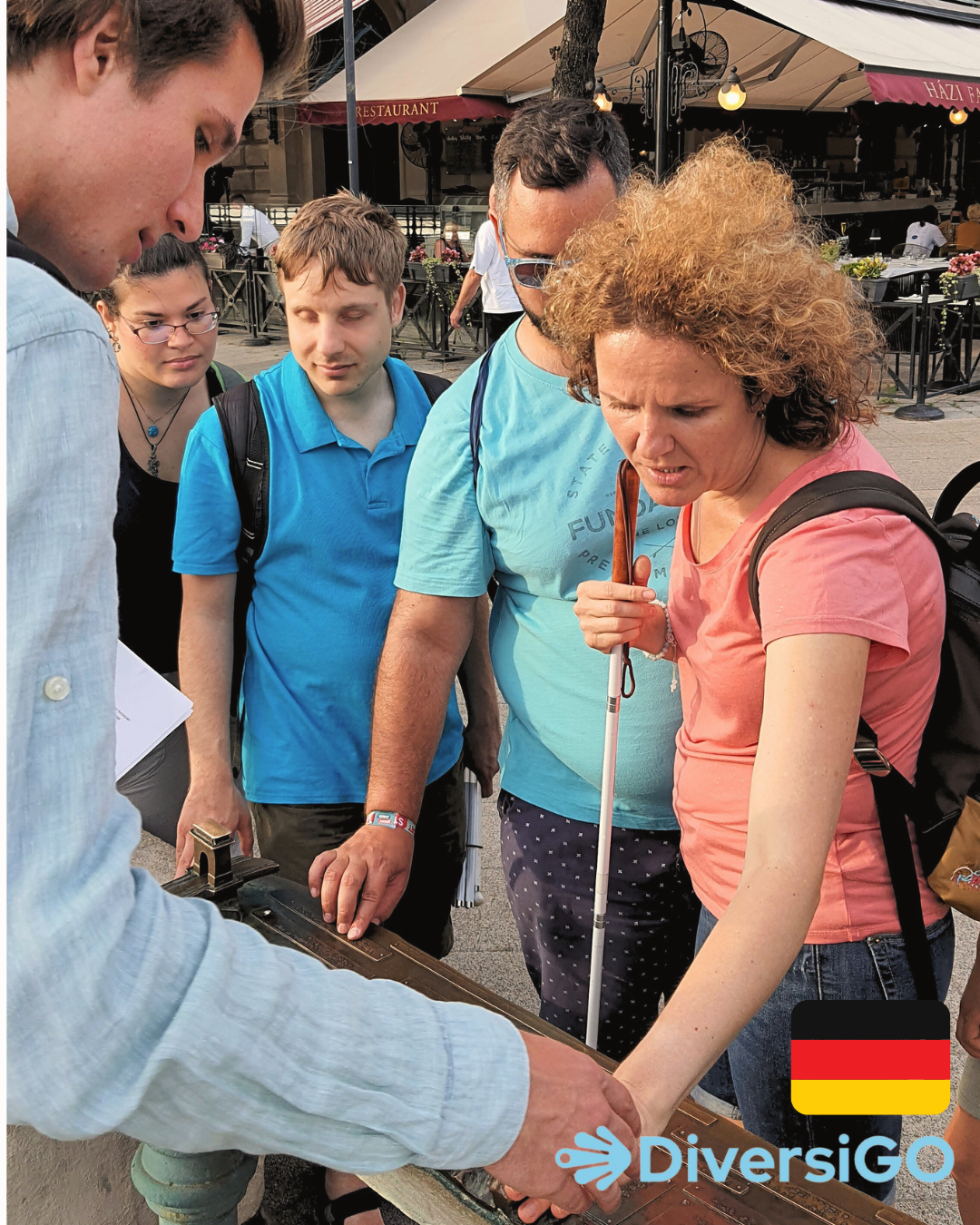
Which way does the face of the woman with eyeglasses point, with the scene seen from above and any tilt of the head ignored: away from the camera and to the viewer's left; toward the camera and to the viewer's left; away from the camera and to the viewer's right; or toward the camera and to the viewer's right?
toward the camera and to the viewer's right

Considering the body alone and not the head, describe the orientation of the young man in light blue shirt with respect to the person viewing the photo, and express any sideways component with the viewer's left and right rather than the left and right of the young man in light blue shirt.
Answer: facing to the right of the viewer

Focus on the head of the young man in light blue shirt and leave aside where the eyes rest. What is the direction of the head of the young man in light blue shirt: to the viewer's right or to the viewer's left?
to the viewer's right

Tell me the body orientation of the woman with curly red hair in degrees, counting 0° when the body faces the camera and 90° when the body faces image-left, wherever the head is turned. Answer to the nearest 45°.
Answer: approximately 45°

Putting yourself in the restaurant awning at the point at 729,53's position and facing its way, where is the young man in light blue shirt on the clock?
The young man in light blue shirt is roughly at 12 o'clock from the restaurant awning.

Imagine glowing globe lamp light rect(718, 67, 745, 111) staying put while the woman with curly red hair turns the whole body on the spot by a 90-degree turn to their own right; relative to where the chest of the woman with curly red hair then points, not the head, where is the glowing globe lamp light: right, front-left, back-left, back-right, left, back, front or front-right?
front-right

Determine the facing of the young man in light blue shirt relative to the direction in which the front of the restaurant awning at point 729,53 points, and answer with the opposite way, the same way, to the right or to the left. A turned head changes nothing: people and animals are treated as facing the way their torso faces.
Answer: to the left

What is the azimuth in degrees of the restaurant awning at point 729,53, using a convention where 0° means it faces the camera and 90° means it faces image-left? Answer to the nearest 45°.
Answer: approximately 0°

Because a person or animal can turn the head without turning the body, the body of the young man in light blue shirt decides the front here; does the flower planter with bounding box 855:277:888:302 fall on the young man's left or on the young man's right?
on the young man's left

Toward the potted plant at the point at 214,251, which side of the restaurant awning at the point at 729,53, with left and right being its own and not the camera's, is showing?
right
